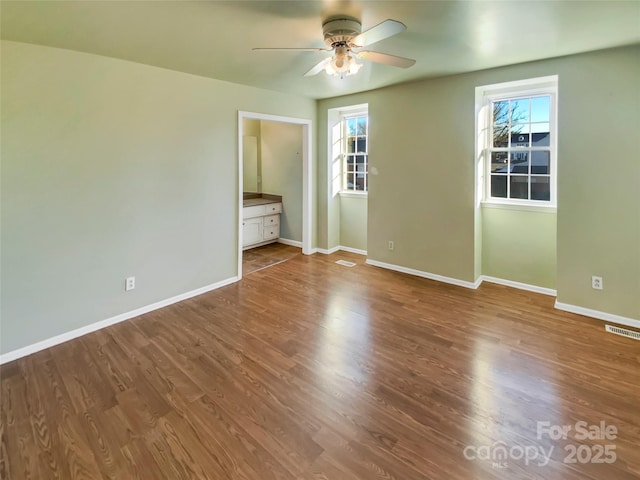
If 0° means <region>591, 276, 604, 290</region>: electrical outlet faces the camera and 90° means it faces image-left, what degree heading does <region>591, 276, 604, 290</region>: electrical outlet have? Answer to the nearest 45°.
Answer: approximately 0°

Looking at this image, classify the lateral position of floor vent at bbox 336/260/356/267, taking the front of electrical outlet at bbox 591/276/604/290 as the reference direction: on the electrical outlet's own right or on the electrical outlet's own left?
on the electrical outlet's own right
